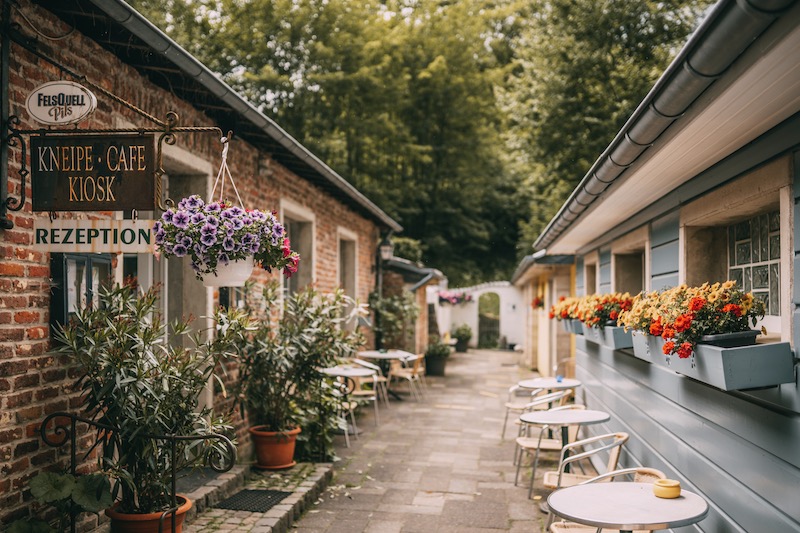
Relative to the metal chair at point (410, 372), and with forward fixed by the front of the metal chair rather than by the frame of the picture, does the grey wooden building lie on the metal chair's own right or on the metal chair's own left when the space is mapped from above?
on the metal chair's own left

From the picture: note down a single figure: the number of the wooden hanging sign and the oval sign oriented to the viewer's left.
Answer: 0

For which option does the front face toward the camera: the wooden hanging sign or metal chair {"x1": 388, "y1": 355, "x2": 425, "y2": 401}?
the wooden hanging sign

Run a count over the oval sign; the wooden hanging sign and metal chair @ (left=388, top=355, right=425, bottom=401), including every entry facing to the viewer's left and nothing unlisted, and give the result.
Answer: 1

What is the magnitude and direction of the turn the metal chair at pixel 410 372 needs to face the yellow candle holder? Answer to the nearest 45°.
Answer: approximately 90° to its left

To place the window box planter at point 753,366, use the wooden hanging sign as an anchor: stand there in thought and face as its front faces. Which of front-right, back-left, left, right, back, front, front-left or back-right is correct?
front-left

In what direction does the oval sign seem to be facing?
toward the camera

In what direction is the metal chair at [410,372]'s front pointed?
to the viewer's left

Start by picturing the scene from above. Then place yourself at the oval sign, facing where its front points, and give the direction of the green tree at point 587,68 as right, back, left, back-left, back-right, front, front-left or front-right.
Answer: back-left

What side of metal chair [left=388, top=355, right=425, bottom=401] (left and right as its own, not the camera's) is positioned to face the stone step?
left

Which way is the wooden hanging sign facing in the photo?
toward the camera
